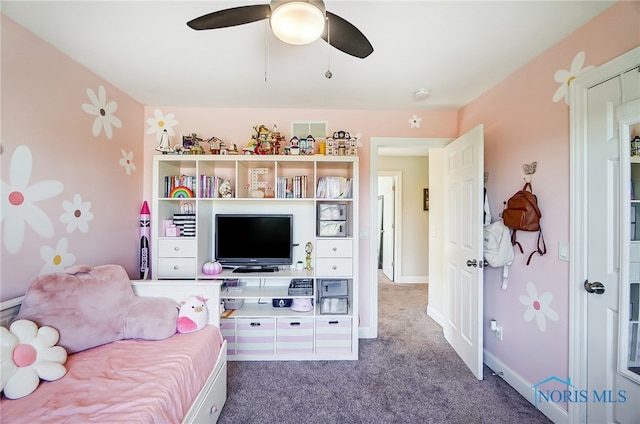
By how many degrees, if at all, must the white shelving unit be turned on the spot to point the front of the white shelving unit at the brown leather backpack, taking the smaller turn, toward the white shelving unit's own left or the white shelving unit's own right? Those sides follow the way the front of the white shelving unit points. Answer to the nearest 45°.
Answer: approximately 45° to the white shelving unit's own left

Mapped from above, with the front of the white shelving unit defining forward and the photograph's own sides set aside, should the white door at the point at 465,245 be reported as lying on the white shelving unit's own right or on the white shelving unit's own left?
on the white shelving unit's own left

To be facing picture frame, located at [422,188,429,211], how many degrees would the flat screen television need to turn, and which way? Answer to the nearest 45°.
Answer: approximately 135° to its left

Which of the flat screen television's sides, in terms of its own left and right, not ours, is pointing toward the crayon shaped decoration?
right

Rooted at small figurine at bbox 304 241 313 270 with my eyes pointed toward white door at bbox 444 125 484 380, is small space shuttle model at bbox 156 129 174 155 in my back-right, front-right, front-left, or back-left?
back-right

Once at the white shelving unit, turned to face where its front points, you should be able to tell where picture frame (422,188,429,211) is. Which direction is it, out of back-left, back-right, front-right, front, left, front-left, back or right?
back-left

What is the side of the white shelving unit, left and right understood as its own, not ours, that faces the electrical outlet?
left

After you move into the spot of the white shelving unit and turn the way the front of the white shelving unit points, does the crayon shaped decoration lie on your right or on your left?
on your right

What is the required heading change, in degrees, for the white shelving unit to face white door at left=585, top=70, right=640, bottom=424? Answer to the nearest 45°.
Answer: approximately 45° to its left

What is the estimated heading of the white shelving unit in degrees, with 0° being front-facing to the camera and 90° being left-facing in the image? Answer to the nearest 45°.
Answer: approximately 0°

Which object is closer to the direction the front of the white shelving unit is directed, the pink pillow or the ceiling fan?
the ceiling fan
